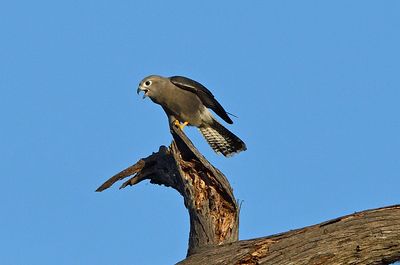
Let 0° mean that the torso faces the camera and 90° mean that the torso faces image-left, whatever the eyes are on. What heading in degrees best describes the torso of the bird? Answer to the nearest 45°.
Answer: approximately 90°
